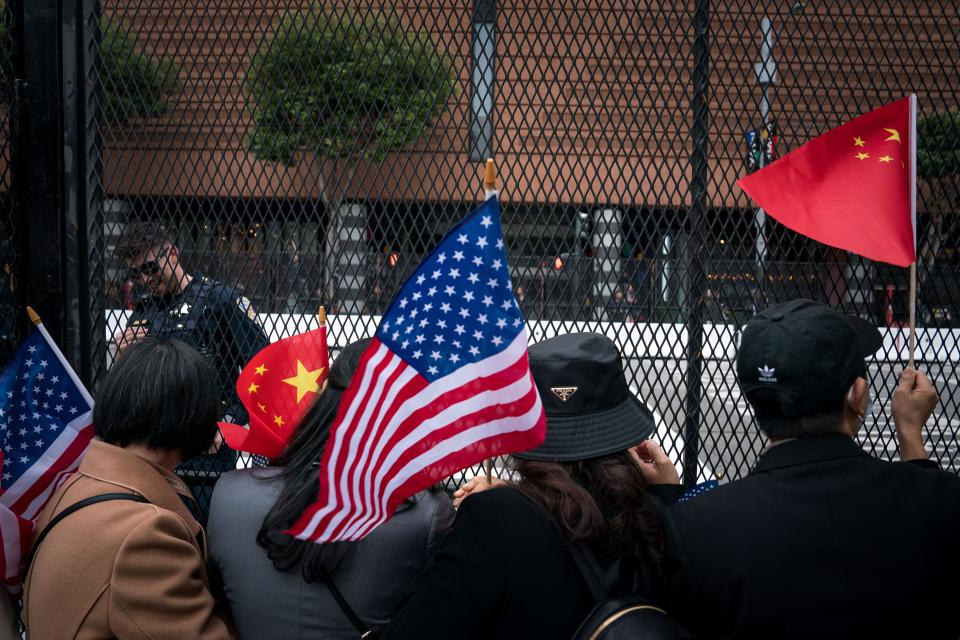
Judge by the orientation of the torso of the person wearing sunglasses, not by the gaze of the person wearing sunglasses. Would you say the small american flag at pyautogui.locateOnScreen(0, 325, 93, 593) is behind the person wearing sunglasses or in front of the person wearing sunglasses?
in front

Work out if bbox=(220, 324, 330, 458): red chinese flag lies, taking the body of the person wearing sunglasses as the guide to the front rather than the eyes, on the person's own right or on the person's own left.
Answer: on the person's own left

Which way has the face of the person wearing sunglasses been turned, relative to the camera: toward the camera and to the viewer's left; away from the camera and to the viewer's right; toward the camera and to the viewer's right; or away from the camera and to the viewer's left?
toward the camera and to the viewer's left

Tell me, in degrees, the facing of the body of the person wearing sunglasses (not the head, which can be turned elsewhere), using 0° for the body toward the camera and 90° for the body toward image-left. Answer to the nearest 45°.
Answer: approximately 45°

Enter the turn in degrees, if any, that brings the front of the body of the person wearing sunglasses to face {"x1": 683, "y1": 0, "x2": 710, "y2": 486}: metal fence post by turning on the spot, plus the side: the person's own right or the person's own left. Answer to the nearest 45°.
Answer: approximately 90° to the person's own left

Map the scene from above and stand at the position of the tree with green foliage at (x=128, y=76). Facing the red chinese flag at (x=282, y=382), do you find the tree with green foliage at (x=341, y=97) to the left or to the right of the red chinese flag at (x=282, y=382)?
left
